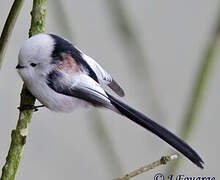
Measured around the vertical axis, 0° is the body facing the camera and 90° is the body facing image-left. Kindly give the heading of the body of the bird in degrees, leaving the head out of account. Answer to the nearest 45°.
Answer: approximately 90°
